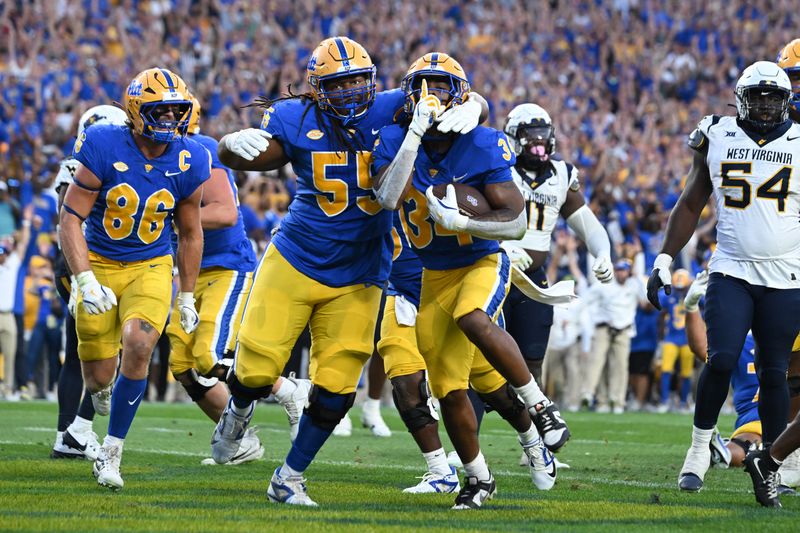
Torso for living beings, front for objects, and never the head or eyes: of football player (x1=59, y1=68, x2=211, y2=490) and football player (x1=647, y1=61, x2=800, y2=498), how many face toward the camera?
2

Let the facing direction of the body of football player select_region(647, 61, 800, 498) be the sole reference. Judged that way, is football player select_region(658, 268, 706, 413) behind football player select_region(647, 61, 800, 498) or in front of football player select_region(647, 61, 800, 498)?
behind

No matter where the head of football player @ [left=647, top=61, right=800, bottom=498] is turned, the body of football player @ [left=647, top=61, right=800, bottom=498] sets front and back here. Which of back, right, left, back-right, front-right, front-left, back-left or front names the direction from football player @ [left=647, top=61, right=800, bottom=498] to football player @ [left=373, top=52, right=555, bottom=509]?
front-right
